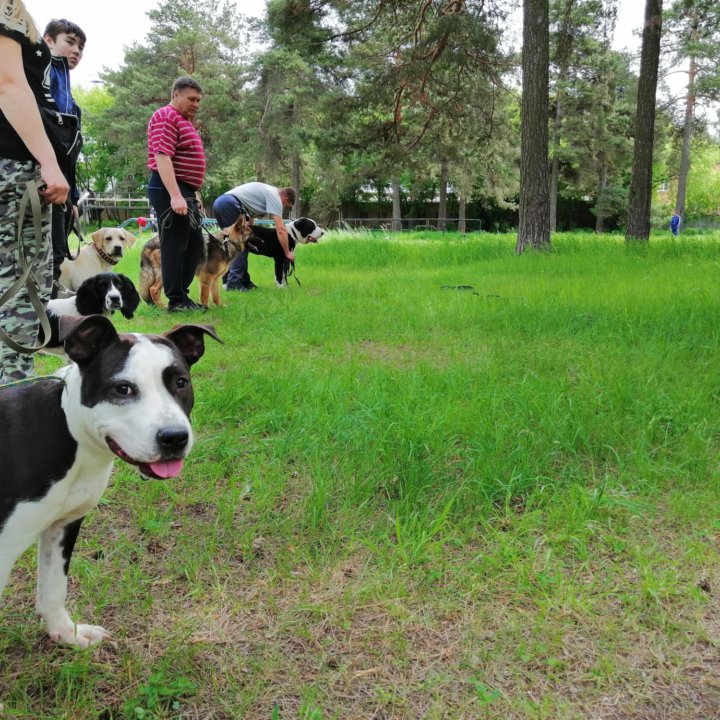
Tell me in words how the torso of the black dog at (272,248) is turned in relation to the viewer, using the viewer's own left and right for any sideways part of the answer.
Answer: facing to the right of the viewer

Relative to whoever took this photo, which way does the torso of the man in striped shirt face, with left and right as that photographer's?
facing to the right of the viewer

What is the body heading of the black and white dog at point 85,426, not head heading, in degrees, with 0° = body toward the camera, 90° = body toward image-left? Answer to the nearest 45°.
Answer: approximately 315°

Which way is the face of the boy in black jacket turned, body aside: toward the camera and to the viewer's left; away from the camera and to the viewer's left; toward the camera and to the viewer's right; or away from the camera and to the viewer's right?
toward the camera and to the viewer's right

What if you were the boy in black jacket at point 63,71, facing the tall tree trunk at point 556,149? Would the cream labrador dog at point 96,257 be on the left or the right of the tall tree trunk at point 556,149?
left

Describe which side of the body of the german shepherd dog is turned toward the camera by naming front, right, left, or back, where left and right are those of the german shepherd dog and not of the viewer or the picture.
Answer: right

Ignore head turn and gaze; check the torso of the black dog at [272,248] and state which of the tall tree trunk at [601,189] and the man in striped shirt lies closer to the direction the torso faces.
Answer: the tall tree trunk

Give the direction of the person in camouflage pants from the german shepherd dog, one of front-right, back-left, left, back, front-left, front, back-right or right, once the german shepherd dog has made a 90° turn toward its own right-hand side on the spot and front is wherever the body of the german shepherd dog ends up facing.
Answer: front

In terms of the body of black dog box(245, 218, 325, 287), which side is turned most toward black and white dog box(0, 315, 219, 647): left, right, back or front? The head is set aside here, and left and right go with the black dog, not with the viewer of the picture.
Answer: right

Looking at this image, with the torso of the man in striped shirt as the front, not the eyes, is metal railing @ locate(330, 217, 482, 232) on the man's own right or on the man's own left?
on the man's own left
